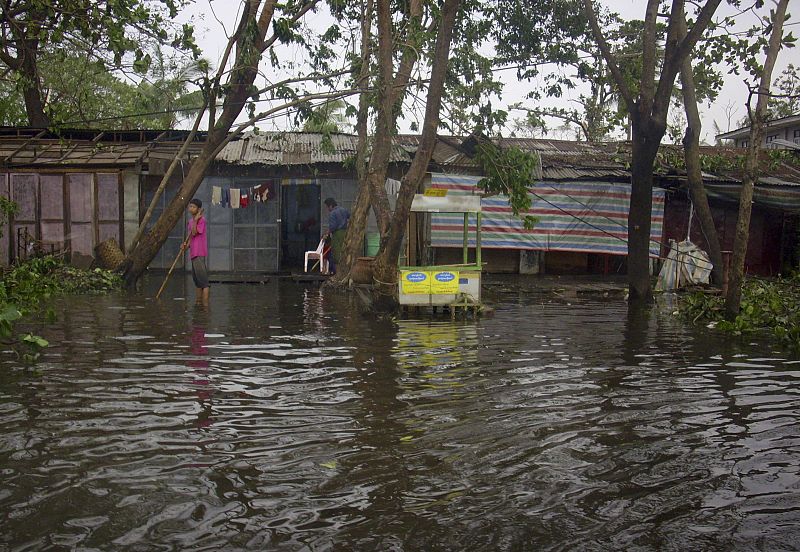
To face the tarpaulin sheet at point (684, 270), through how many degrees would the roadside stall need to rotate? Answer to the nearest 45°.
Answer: approximately 135° to its left

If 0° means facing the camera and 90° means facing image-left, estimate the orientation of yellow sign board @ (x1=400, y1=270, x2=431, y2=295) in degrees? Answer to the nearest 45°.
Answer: approximately 0°

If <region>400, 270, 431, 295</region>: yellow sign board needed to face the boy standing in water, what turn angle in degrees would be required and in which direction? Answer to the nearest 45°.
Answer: approximately 90° to its right

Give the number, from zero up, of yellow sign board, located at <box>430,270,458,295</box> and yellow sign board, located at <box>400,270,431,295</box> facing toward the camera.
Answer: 2

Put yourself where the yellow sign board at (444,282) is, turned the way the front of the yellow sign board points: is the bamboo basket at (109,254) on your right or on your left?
on your right

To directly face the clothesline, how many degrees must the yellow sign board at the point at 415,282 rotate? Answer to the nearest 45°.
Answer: approximately 135° to its right

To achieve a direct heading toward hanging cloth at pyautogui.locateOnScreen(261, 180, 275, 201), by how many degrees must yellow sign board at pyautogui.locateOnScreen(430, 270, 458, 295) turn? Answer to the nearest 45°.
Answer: approximately 135° to its right

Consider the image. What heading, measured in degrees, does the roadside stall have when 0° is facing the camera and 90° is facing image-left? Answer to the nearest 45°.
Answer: approximately 0°
